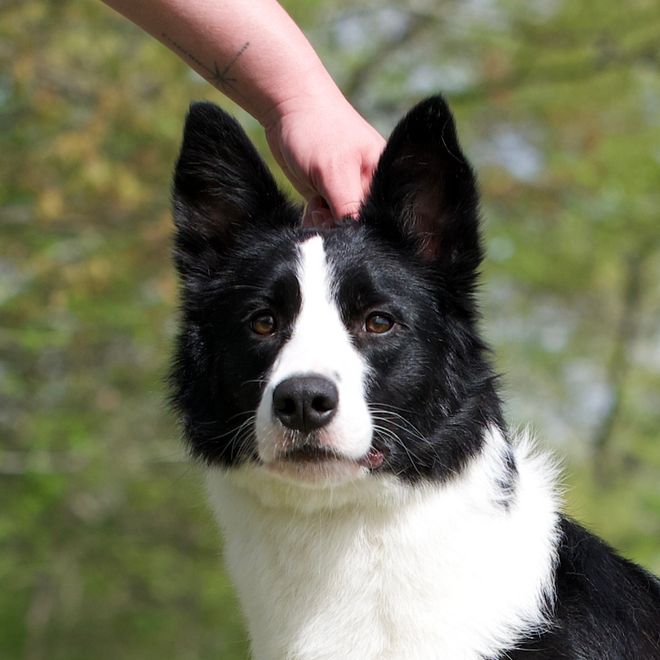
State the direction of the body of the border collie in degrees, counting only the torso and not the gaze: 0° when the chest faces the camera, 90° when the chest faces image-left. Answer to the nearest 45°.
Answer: approximately 45°
